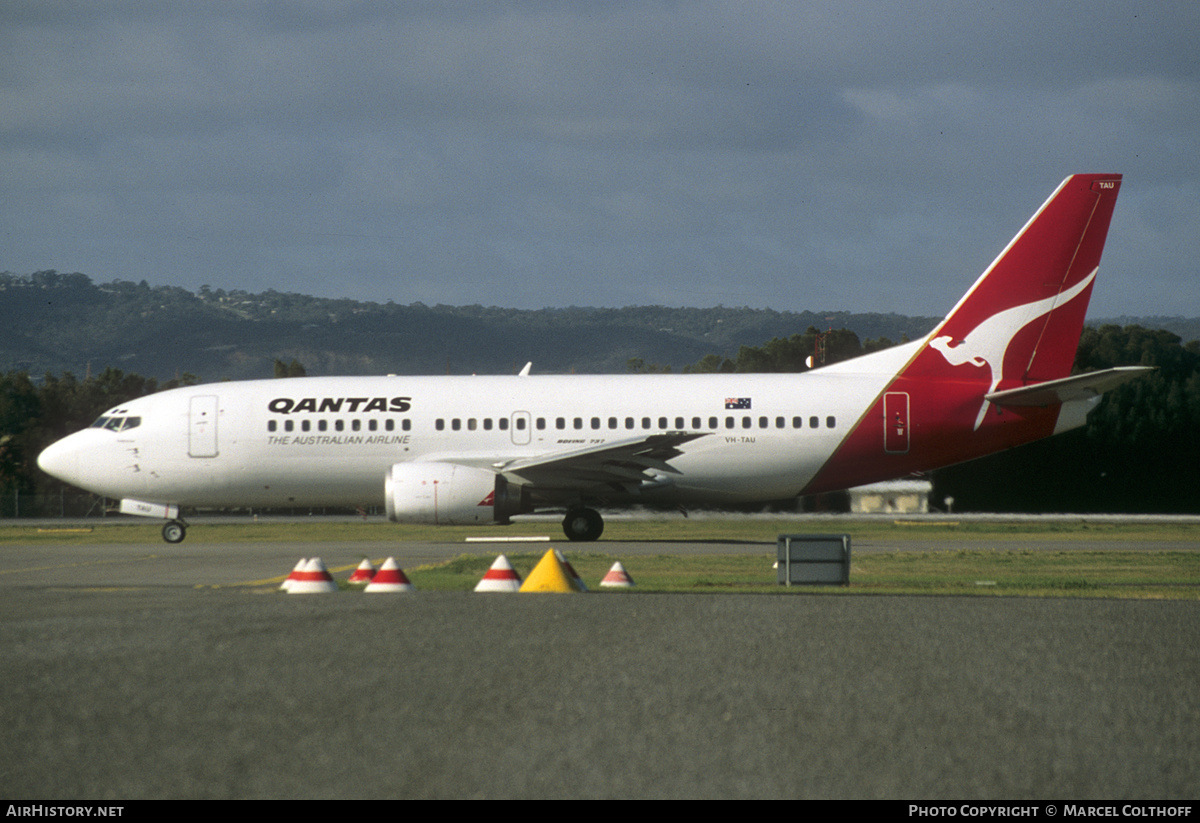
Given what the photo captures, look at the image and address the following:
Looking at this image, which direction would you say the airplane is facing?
to the viewer's left

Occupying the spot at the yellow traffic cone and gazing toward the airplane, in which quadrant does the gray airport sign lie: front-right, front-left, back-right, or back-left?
front-right

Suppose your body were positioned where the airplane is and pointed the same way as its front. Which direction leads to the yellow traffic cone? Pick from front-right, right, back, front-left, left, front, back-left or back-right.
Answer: left

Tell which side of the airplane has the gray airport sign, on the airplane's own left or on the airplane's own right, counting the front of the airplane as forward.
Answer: on the airplane's own left
